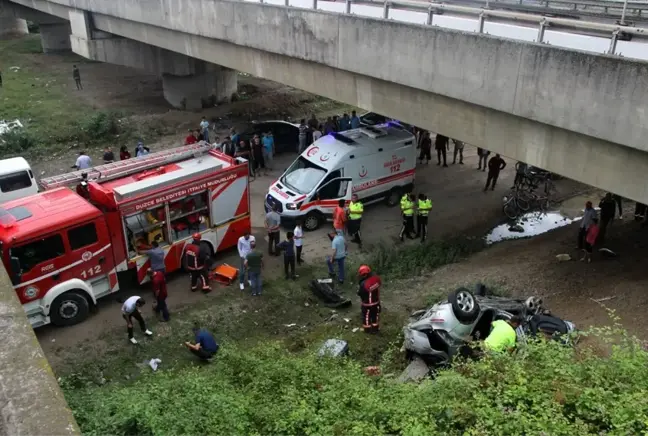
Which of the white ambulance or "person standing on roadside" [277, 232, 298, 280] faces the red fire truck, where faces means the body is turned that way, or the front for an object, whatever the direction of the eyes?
the white ambulance

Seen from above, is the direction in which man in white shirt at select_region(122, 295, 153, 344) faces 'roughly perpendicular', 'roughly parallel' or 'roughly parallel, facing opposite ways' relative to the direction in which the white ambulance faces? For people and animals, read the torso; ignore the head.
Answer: roughly perpendicular

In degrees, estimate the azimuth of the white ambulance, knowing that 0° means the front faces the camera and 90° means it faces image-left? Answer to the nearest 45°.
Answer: approximately 45°

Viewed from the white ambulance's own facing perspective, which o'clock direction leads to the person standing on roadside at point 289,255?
The person standing on roadside is roughly at 11 o'clock from the white ambulance.
